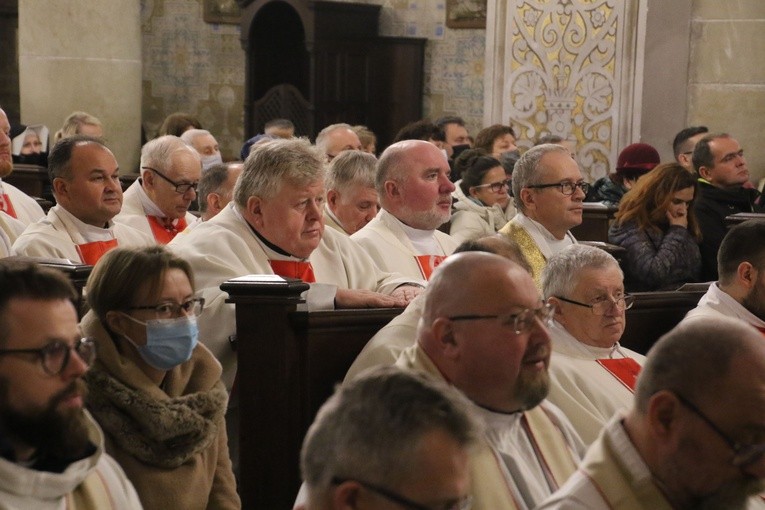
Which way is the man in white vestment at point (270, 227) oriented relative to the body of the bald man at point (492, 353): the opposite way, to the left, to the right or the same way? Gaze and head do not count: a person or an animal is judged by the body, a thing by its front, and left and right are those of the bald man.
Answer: the same way

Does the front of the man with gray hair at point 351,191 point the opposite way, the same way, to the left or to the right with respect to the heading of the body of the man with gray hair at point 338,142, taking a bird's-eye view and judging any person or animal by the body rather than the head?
the same way

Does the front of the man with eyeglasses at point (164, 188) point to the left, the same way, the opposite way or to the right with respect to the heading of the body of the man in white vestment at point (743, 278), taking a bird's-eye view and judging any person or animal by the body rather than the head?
the same way

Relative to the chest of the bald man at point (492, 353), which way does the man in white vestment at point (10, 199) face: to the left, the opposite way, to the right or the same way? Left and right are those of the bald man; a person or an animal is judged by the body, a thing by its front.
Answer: the same way

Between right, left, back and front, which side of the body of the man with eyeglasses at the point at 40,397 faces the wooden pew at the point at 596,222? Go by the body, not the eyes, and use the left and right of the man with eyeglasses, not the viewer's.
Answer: left

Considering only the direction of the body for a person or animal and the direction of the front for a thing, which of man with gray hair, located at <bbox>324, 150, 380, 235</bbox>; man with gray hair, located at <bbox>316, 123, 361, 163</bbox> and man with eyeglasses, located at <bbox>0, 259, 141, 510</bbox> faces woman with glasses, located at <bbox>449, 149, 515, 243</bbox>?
man with gray hair, located at <bbox>316, 123, 361, 163</bbox>

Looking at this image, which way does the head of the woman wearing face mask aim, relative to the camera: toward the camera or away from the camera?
toward the camera

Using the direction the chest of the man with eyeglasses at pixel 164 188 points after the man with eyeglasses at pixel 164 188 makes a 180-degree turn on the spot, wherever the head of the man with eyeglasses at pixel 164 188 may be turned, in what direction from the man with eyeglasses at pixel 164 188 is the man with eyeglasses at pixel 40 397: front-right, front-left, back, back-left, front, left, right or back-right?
back-left

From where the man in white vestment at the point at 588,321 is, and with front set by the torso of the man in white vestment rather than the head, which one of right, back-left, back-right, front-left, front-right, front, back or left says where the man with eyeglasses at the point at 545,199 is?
back-left

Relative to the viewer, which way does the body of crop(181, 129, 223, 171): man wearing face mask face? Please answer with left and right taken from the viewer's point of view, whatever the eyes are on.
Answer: facing the viewer and to the right of the viewer

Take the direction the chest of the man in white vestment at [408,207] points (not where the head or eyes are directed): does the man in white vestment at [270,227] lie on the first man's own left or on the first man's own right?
on the first man's own right

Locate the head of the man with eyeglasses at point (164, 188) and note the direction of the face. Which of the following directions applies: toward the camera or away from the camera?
toward the camera
